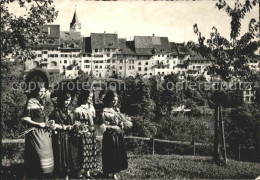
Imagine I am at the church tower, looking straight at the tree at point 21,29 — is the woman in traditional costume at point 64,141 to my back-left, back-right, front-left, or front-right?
front-left

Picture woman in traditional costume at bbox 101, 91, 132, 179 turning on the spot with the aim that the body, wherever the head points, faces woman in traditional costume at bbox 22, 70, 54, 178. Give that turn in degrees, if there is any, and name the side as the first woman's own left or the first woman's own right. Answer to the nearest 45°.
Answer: approximately 90° to the first woman's own right

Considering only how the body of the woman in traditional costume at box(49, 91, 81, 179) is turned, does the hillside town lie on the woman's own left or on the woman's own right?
on the woman's own left

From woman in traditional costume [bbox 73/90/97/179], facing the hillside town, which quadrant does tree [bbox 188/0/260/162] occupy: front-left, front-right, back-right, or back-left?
front-right

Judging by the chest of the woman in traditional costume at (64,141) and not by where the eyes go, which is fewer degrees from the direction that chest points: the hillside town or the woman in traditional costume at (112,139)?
the woman in traditional costume

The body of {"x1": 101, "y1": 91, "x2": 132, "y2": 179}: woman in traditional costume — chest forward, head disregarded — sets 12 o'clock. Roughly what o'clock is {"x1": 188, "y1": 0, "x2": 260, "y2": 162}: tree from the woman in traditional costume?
The tree is roughly at 9 o'clock from the woman in traditional costume.

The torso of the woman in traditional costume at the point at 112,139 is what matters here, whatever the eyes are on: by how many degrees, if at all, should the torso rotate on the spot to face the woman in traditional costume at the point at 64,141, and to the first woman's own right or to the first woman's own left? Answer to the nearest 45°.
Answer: approximately 90° to the first woman's own right

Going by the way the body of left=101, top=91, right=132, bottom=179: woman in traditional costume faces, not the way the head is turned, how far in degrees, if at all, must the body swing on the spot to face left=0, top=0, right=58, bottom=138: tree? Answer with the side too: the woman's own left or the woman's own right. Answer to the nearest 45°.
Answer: approximately 180°

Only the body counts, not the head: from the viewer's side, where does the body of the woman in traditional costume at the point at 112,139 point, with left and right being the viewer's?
facing the viewer and to the right of the viewer

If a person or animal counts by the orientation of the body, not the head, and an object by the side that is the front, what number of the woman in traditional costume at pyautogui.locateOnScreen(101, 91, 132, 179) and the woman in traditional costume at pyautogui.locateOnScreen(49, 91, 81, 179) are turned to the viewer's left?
0

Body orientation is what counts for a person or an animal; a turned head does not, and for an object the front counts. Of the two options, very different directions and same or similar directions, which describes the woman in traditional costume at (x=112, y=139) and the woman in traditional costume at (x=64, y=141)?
same or similar directions
